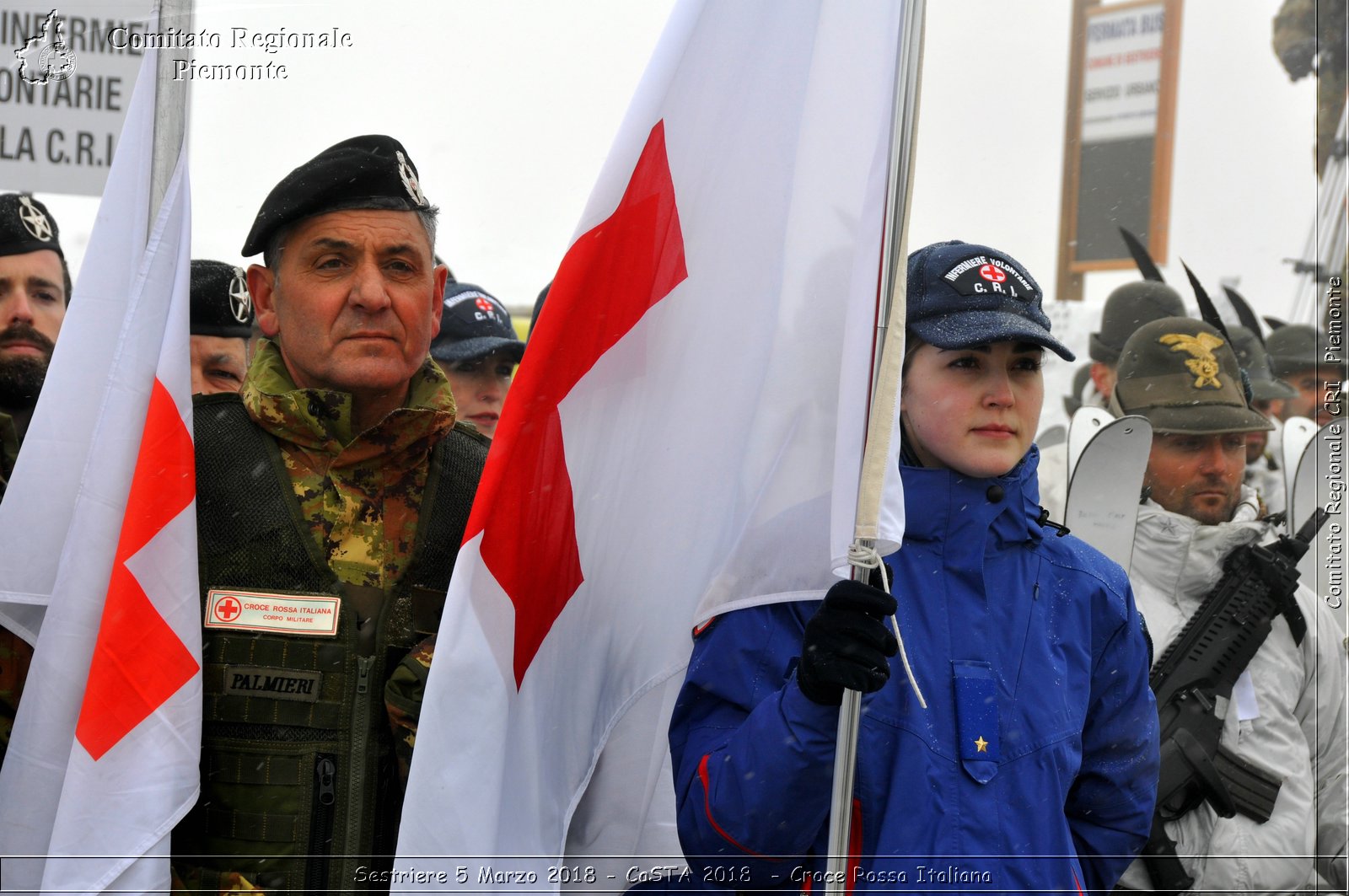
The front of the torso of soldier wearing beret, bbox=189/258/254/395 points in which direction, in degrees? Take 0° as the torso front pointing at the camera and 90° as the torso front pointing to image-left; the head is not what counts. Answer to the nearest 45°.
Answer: approximately 315°

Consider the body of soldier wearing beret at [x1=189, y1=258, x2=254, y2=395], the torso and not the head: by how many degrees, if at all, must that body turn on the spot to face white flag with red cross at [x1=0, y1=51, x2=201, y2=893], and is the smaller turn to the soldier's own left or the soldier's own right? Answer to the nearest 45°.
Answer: approximately 45° to the soldier's own right

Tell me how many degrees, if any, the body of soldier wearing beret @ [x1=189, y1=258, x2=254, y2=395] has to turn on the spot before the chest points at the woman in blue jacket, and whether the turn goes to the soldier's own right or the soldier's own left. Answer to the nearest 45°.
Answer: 0° — they already face them

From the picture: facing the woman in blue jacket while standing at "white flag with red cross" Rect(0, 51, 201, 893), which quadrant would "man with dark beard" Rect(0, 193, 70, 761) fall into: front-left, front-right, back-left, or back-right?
back-left
